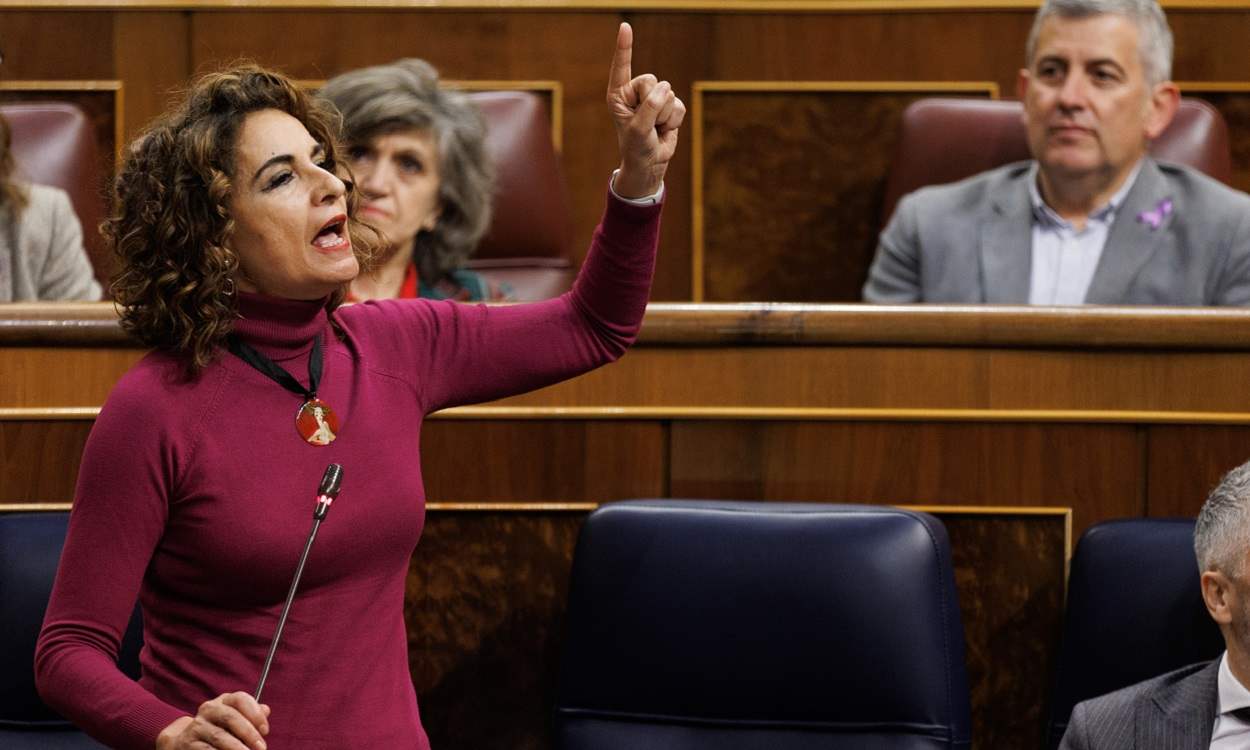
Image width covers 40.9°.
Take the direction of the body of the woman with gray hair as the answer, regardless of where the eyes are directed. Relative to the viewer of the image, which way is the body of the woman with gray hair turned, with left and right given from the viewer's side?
facing the viewer and to the left of the viewer

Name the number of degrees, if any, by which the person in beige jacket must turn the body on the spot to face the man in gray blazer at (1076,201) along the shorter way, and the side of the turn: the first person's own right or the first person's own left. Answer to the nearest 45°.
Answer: approximately 90° to the first person's own left

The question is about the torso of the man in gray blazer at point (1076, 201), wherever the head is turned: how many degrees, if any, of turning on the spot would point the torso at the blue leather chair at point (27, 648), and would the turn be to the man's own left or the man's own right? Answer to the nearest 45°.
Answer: approximately 45° to the man's own right

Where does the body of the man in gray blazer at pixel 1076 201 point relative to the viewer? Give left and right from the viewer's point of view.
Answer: facing the viewer

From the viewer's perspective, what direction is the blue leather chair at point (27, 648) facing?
toward the camera

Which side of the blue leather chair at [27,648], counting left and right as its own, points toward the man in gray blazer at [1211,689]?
left

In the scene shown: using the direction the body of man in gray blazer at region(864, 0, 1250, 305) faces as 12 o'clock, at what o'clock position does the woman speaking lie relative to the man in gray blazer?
The woman speaking is roughly at 1 o'clock from the man in gray blazer.

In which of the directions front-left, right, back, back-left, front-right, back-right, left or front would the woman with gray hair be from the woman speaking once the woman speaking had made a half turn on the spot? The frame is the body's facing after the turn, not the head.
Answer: front-right

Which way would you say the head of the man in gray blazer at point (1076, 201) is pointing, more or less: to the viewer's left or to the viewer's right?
to the viewer's left

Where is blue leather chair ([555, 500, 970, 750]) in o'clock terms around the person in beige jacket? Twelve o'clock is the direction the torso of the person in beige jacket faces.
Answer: The blue leather chair is roughly at 11 o'clock from the person in beige jacket.
